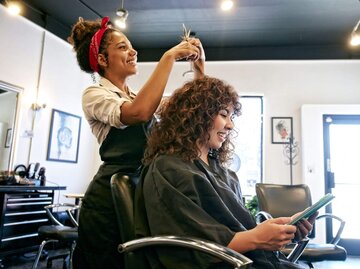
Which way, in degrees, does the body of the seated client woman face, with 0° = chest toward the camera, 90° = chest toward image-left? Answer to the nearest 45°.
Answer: approximately 270°

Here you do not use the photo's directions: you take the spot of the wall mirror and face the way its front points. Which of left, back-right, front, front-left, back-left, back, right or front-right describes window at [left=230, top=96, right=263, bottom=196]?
front-left

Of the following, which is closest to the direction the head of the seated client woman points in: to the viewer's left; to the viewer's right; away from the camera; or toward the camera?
to the viewer's right

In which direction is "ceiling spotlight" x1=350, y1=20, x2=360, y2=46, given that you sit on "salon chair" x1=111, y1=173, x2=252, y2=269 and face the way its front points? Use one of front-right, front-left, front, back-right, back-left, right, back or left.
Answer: front-left

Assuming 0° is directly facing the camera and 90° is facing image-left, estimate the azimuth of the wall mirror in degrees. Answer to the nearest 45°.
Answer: approximately 315°

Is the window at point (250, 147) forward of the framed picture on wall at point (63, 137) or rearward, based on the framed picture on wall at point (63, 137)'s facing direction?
forward

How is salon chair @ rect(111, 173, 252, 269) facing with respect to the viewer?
to the viewer's right

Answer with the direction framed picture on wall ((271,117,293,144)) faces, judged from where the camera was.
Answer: facing the viewer

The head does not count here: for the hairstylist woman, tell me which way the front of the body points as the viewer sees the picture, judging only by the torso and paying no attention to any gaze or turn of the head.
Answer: to the viewer's right

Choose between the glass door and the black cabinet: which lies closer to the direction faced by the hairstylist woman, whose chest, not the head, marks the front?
the glass door

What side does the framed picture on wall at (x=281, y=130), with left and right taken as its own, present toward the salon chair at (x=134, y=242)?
front

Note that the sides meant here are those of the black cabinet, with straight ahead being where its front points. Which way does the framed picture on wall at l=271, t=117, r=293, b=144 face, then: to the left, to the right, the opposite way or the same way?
to the right

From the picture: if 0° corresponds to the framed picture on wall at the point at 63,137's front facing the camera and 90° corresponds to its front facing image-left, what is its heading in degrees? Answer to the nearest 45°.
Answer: approximately 315°
